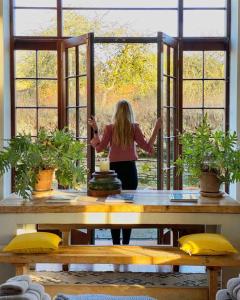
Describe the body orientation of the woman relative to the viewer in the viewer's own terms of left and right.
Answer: facing away from the viewer

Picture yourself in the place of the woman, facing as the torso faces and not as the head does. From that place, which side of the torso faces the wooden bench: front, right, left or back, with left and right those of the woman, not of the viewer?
back

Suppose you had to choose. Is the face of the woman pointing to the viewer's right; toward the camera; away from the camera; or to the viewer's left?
away from the camera

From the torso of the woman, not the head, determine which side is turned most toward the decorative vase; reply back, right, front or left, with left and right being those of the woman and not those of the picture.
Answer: back

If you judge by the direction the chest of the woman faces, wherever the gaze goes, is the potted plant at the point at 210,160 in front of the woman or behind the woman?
behind

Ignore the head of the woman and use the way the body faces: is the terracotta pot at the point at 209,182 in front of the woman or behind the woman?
behind

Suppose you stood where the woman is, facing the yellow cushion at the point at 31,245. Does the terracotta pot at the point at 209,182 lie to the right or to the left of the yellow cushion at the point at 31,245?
left

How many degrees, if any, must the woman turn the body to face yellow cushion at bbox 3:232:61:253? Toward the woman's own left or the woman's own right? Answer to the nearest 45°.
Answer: approximately 180°

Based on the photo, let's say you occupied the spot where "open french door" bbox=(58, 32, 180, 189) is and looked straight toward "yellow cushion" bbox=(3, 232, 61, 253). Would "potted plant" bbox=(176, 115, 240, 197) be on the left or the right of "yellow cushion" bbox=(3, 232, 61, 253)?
left

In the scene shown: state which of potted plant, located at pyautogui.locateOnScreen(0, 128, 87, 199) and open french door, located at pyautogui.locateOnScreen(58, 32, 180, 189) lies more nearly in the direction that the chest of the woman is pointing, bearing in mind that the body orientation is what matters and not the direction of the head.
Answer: the open french door

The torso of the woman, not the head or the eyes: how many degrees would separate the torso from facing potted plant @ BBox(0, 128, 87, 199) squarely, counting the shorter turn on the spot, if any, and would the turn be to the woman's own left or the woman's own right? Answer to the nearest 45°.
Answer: approximately 135° to the woman's own left
